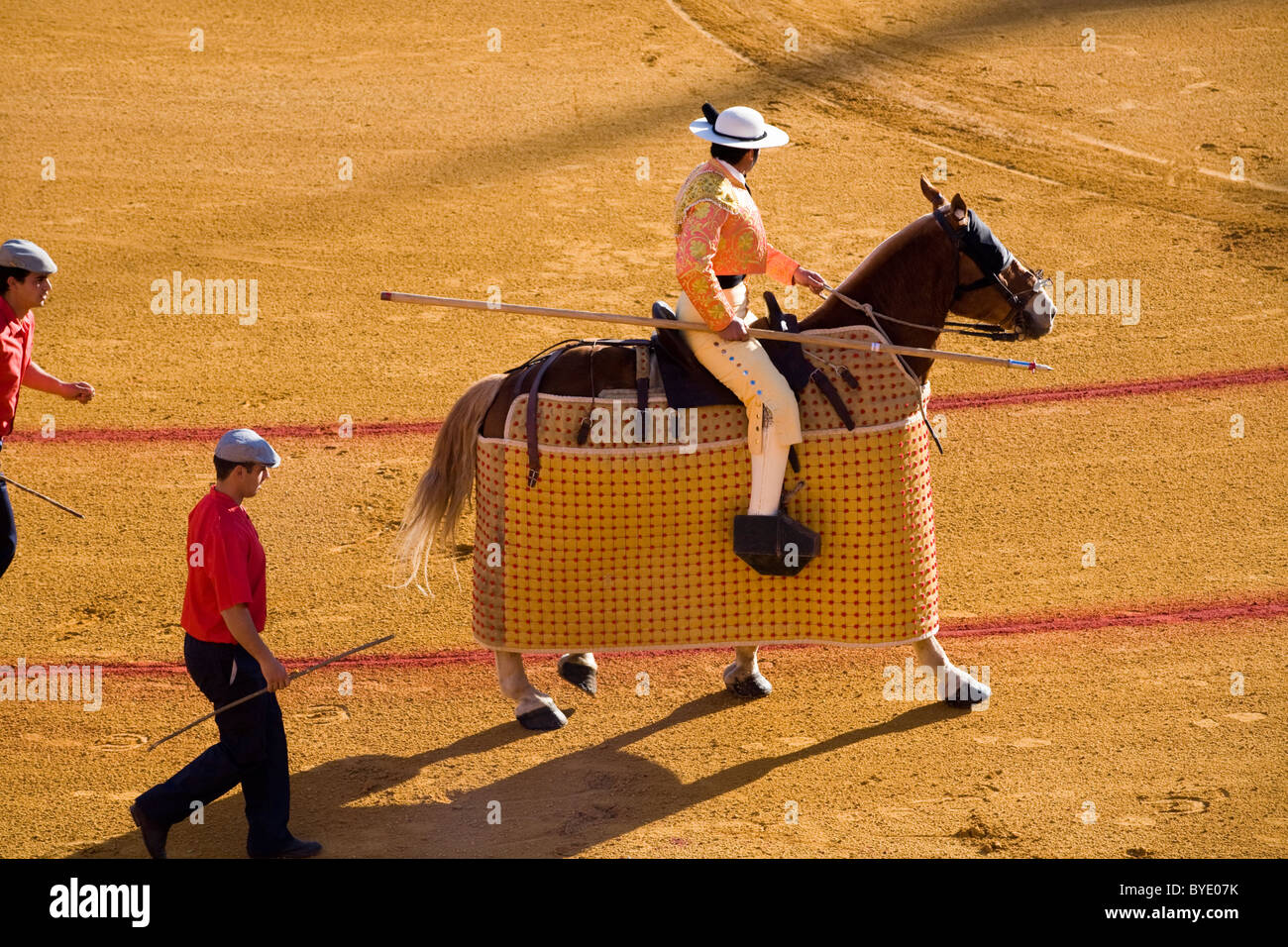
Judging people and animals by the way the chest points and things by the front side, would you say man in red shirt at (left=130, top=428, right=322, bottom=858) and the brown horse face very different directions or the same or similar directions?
same or similar directions

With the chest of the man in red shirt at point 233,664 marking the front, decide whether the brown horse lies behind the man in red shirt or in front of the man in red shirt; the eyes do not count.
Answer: in front

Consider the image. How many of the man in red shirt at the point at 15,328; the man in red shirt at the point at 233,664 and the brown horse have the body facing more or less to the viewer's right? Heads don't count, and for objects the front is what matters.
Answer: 3

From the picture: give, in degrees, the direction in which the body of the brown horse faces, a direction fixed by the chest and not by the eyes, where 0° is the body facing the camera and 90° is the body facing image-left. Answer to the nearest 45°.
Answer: approximately 270°

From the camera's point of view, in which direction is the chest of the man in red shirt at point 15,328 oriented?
to the viewer's right

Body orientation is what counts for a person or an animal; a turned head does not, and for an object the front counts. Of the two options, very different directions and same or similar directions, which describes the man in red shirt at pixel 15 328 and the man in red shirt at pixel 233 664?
same or similar directions

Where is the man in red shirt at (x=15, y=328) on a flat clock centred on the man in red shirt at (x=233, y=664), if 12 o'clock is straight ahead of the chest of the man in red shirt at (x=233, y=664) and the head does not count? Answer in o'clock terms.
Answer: the man in red shirt at (x=15, y=328) is roughly at 8 o'clock from the man in red shirt at (x=233, y=664).

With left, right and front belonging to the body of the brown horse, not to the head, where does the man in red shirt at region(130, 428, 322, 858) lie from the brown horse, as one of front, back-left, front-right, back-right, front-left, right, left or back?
back-right

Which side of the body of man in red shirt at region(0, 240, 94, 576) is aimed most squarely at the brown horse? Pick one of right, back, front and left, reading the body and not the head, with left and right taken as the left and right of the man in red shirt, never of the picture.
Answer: front

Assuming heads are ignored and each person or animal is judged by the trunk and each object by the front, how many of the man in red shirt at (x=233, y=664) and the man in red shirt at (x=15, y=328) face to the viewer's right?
2

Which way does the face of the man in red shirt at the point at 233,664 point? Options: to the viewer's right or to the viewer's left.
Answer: to the viewer's right

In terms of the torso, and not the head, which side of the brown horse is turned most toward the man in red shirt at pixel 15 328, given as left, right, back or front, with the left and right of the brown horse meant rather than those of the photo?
back

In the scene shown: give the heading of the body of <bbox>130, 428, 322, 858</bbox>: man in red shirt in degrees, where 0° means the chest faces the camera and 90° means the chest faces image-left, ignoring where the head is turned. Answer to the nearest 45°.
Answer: approximately 270°

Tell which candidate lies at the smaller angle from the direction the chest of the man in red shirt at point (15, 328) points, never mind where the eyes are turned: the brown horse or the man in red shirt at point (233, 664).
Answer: the brown horse

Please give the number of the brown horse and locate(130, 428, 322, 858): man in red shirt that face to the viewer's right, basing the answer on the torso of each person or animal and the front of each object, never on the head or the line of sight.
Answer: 2
